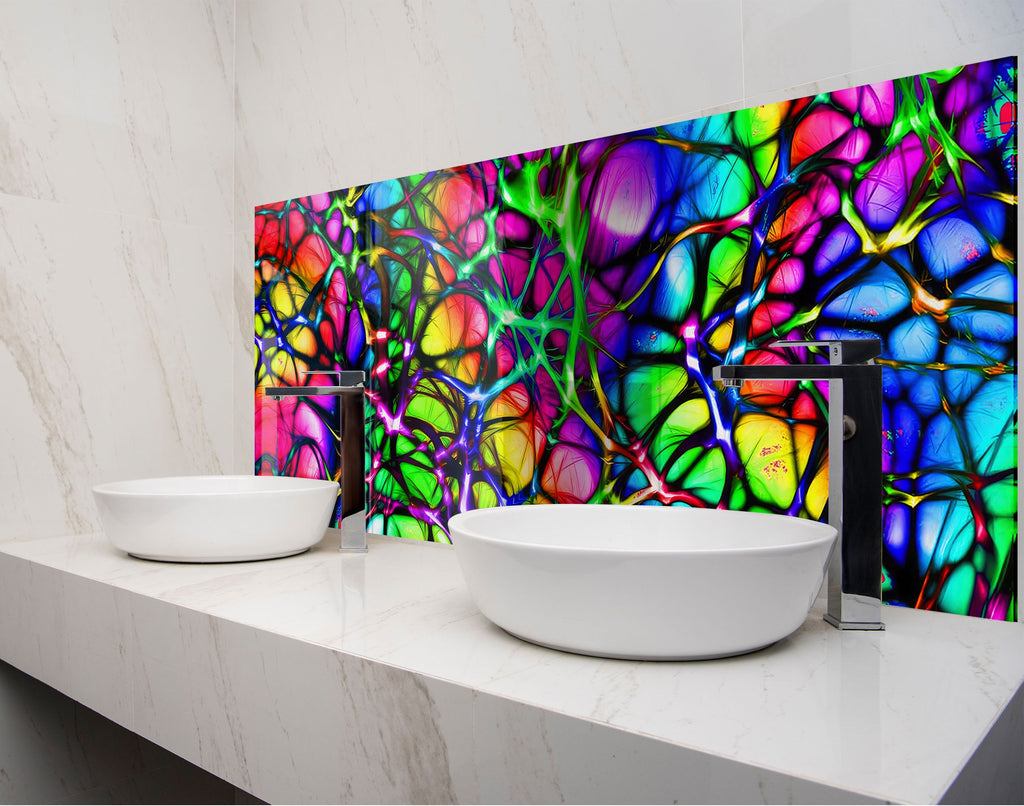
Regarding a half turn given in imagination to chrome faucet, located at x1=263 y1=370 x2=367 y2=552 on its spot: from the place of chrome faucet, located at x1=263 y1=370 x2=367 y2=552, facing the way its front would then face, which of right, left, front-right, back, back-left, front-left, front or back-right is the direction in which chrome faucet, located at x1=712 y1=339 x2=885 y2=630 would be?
front-right

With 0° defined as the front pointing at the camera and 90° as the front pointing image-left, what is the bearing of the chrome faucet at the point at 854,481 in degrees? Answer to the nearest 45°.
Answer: approximately 90°

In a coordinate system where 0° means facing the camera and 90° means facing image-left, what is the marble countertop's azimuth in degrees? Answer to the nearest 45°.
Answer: approximately 45°

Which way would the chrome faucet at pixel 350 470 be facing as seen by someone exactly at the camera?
facing to the left of the viewer
